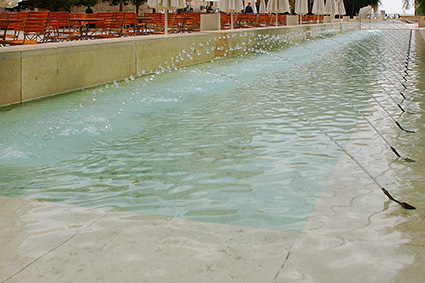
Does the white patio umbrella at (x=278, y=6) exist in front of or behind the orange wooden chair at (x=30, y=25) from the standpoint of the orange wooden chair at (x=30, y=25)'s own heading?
behind

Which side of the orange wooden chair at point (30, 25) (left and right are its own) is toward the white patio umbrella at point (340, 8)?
back

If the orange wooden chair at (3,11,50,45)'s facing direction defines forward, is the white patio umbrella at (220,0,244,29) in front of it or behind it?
behind
